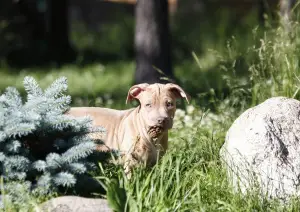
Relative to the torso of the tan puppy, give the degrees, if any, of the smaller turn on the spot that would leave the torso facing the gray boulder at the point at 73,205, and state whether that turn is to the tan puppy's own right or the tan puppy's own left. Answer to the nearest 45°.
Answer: approximately 90° to the tan puppy's own right

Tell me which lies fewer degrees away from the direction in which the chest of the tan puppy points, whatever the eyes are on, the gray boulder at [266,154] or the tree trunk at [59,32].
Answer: the gray boulder

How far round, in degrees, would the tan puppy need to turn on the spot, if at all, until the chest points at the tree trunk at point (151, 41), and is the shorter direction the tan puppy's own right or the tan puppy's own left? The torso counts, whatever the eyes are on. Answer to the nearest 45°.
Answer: approximately 135° to the tan puppy's own left

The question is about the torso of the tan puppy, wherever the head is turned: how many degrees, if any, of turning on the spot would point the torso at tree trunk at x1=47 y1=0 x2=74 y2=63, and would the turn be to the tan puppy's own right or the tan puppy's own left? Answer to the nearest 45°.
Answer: approximately 135° to the tan puppy's own left

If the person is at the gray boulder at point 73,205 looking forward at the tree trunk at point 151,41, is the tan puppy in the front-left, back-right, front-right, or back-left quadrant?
front-right

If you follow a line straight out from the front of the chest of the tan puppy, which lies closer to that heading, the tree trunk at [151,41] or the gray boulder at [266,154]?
the gray boulder

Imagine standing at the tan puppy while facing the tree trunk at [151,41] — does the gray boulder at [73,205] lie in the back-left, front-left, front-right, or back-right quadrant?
back-left

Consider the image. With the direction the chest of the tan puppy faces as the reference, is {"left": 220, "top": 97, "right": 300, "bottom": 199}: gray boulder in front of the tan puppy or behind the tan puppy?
in front

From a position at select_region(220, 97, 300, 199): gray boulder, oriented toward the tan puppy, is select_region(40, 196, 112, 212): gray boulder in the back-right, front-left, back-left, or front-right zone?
front-left

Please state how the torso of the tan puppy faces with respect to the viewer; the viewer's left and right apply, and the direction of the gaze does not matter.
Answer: facing the viewer and to the right of the viewer

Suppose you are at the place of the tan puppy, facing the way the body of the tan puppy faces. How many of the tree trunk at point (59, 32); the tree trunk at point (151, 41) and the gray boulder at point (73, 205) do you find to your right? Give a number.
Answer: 1
